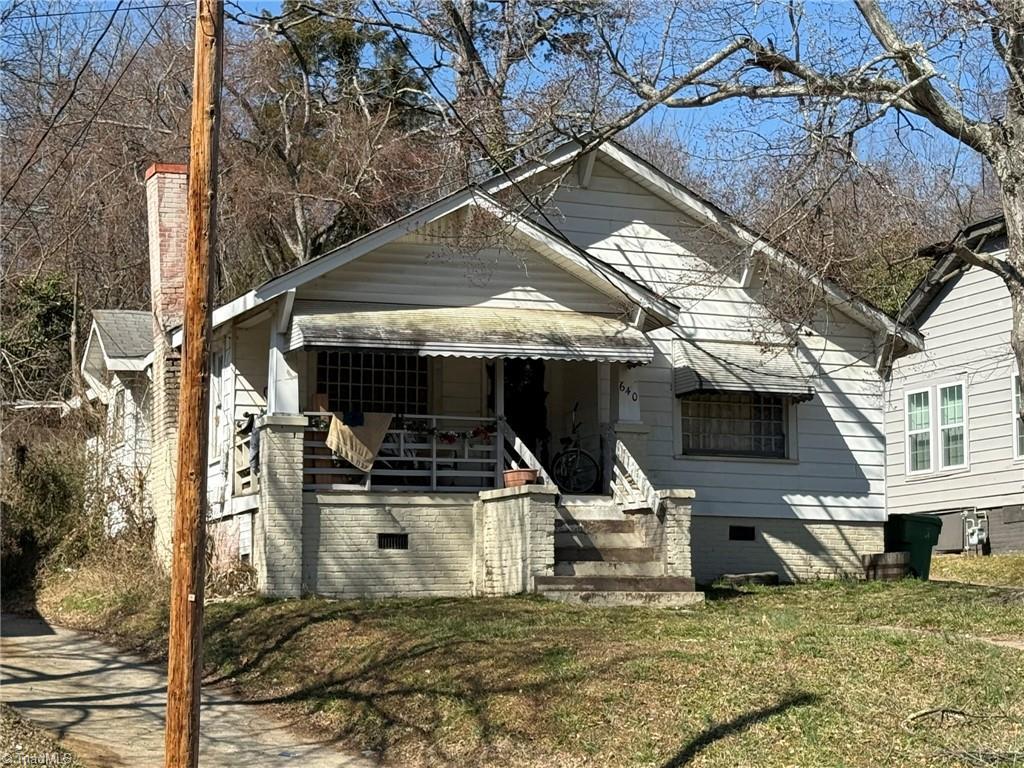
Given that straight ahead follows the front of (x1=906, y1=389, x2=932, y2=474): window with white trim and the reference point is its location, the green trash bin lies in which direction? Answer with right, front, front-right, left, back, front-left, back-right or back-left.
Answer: front-left

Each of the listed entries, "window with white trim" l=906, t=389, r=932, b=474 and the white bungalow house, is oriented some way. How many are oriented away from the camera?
0

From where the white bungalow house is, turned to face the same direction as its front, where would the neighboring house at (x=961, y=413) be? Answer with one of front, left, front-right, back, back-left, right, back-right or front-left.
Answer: back-left

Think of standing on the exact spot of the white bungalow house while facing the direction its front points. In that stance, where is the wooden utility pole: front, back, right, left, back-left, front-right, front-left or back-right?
front

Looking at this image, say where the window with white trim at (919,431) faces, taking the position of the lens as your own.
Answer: facing the viewer and to the left of the viewer

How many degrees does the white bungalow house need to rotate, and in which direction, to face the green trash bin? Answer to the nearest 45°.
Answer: approximately 135° to its left

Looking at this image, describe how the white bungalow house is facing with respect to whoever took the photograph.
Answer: facing the viewer

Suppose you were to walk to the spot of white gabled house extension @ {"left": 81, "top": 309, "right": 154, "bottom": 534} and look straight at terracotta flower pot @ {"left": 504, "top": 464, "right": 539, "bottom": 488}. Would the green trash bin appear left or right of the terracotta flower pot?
left

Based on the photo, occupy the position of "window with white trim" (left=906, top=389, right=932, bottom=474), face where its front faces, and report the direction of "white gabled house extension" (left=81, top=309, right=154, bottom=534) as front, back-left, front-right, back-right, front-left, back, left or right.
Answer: front
